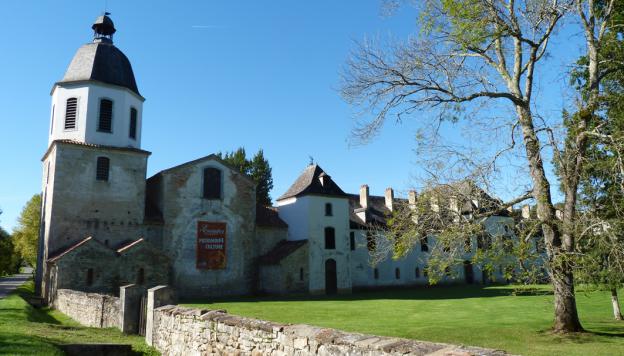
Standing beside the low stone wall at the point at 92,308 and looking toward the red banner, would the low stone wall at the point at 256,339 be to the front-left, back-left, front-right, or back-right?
back-right

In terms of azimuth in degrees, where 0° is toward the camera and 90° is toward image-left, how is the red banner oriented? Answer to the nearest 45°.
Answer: approximately 0°

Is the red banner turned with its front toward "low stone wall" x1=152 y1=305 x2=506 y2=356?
yes

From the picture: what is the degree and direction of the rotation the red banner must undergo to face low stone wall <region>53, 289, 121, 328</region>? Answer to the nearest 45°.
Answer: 0° — it already faces it
